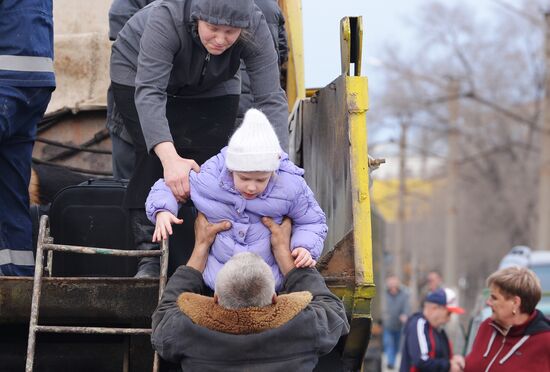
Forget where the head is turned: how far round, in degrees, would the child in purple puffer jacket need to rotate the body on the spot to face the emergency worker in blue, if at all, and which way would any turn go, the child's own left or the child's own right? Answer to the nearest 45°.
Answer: approximately 135° to the child's own right

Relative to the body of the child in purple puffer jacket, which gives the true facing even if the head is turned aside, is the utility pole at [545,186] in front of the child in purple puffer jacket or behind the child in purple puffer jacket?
behind

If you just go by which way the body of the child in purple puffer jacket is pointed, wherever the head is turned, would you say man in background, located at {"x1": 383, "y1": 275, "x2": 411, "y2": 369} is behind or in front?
behind

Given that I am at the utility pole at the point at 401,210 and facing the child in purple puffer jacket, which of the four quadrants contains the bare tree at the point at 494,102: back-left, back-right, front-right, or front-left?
back-left

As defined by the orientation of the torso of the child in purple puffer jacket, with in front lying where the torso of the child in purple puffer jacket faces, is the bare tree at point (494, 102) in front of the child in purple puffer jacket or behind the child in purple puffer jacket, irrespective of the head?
behind

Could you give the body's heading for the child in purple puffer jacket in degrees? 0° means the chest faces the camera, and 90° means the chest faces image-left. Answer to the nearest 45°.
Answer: approximately 0°

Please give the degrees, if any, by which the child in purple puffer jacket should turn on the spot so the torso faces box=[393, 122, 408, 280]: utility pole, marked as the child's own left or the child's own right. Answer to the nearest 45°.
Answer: approximately 180°

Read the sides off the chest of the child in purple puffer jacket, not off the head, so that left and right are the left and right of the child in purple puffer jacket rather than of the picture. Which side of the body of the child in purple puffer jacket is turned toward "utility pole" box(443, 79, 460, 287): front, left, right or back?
back

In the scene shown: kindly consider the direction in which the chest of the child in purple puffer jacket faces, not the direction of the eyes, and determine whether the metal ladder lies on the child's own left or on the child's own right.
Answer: on the child's own right
